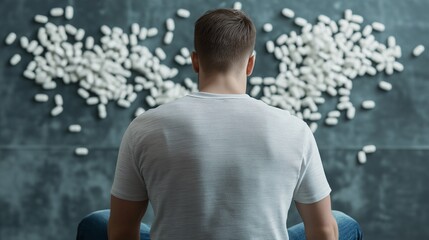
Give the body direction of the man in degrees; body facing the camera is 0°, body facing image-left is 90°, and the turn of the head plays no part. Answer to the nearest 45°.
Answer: approximately 180°

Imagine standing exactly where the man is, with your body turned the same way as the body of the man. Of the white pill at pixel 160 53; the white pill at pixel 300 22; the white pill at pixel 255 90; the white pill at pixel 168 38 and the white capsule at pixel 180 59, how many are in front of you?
5

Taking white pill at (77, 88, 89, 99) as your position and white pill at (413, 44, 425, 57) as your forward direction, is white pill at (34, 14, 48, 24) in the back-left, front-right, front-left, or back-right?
back-left

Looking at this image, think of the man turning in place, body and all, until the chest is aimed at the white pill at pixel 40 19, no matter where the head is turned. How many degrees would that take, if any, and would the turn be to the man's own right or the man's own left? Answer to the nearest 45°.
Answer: approximately 45° to the man's own left

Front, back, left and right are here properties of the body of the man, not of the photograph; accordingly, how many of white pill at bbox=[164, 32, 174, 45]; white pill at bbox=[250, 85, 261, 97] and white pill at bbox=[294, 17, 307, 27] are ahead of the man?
3

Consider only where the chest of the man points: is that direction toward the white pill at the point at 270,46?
yes

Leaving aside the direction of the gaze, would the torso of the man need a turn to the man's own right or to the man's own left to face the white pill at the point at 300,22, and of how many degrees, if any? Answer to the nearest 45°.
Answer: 0° — they already face it

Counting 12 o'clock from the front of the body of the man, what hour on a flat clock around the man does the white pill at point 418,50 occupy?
The white pill is roughly at 1 o'clock from the man.

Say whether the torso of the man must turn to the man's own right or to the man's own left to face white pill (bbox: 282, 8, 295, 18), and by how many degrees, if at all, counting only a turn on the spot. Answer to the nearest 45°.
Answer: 0° — they already face it

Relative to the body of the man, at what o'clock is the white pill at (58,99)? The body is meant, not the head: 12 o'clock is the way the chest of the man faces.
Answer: The white pill is roughly at 11 o'clock from the man.

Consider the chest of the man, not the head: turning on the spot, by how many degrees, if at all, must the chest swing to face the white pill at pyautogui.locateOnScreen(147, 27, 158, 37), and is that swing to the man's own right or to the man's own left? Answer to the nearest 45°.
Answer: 0° — they already face it

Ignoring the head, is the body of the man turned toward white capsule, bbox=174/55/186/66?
yes

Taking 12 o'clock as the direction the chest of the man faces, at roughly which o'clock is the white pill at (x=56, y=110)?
The white pill is roughly at 11 o'clock from the man.

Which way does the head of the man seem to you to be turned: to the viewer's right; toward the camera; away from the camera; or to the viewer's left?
away from the camera
